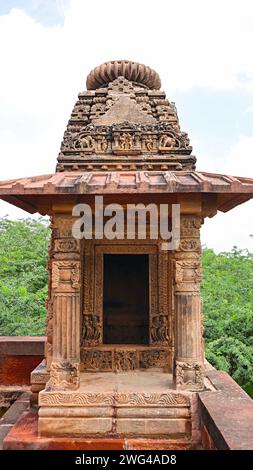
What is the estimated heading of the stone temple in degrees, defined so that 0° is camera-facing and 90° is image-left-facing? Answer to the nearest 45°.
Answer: approximately 0°
